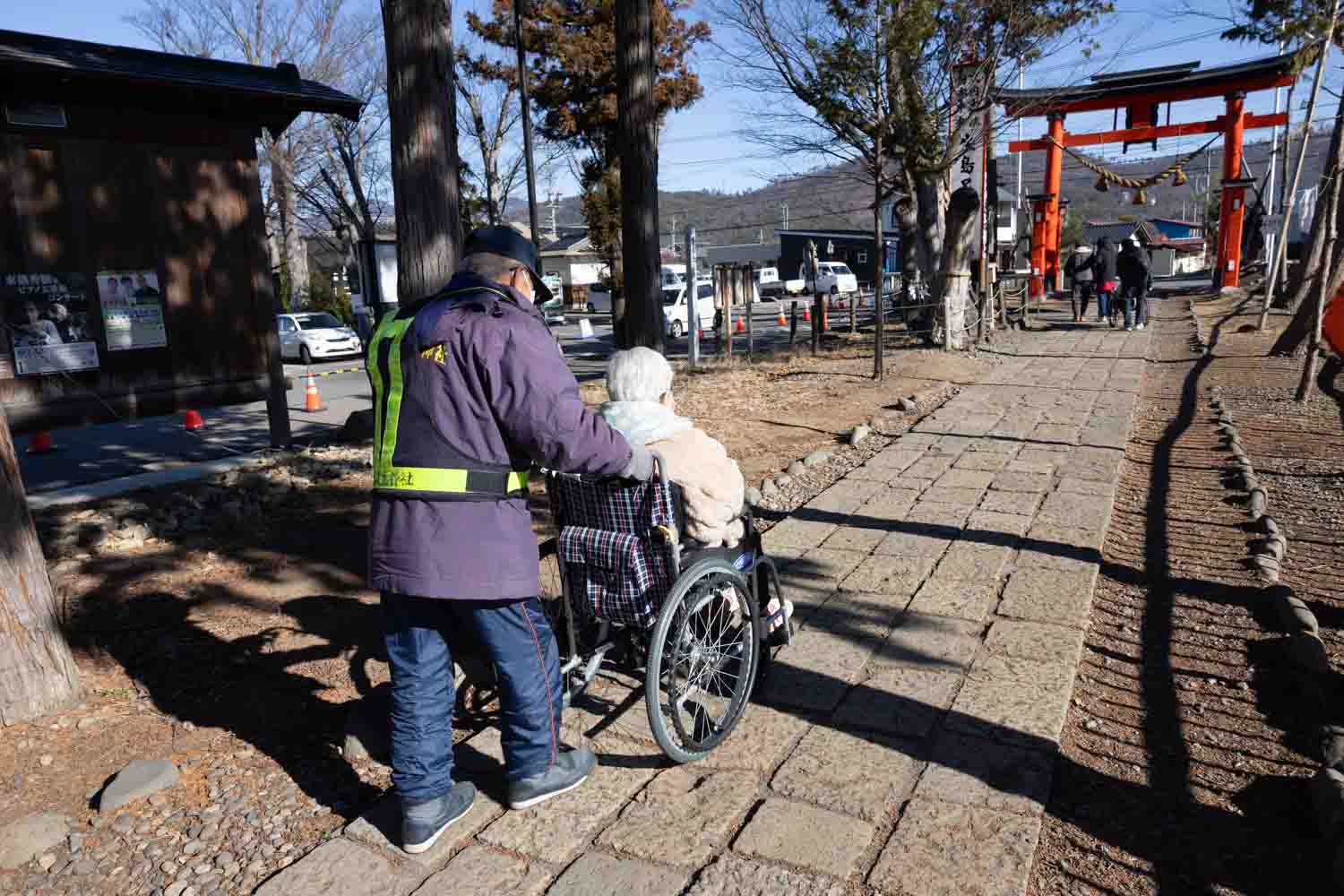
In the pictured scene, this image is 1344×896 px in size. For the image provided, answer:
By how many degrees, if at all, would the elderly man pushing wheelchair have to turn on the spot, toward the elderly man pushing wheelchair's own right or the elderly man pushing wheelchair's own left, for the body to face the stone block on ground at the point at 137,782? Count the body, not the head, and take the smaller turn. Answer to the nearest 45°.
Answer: approximately 90° to the elderly man pushing wheelchair's own left

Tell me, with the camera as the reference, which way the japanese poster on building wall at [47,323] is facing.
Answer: facing the viewer

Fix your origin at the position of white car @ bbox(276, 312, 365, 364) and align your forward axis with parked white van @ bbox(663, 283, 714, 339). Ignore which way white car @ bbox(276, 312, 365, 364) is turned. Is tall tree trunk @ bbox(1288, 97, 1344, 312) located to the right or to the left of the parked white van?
right

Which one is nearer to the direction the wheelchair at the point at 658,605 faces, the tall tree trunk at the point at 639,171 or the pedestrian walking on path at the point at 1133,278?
the pedestrian walking on path

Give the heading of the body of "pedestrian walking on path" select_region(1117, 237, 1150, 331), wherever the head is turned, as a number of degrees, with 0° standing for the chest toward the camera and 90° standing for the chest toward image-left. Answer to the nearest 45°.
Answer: approximately 180°

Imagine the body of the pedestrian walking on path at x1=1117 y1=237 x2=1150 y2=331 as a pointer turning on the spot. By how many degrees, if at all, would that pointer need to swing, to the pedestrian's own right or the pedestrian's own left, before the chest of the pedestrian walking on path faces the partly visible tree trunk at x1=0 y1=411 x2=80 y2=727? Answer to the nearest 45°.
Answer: approximately 180°

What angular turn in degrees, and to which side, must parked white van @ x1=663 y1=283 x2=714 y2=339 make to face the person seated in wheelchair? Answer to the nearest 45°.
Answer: approximately 45° to its left

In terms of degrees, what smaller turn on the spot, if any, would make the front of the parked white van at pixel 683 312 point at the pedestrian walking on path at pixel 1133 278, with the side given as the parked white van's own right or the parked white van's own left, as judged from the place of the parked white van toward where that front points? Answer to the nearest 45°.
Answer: approximately 90° to the parked white van's own left

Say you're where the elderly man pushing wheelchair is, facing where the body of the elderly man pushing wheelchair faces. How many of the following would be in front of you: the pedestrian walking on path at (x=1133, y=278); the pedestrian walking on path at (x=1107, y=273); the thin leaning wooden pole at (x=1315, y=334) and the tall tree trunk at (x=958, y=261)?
4

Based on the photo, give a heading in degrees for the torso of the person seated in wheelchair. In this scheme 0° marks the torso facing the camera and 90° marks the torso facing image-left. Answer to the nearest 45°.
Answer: approximately 225°

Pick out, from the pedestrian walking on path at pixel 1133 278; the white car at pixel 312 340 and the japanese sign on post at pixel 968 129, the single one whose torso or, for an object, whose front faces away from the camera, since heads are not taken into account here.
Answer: the pedestrian walking on path
